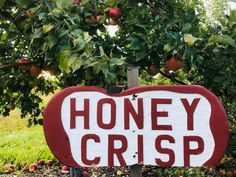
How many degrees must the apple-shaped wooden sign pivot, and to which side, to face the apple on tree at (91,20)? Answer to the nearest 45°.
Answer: approximately 135° to its right

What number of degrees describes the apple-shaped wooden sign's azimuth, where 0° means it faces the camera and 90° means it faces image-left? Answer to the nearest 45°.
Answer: approximately 0°

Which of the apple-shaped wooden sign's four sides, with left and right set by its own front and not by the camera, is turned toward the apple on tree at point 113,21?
back
